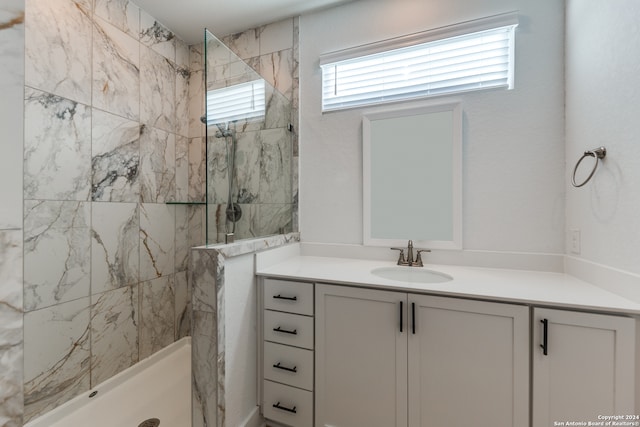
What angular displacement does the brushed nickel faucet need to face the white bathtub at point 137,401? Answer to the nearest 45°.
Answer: approximately 90° to its right

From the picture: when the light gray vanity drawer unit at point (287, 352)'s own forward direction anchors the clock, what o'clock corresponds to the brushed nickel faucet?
The brushed nickel faucet is roughly at 7 o'clock from the light gray vanity drawer unit.

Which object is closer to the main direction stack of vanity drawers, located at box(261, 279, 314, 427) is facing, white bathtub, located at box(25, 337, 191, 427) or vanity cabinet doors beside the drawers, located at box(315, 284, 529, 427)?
the white bathtub

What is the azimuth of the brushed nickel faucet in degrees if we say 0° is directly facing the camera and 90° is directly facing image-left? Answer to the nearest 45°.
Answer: approximately 0°
